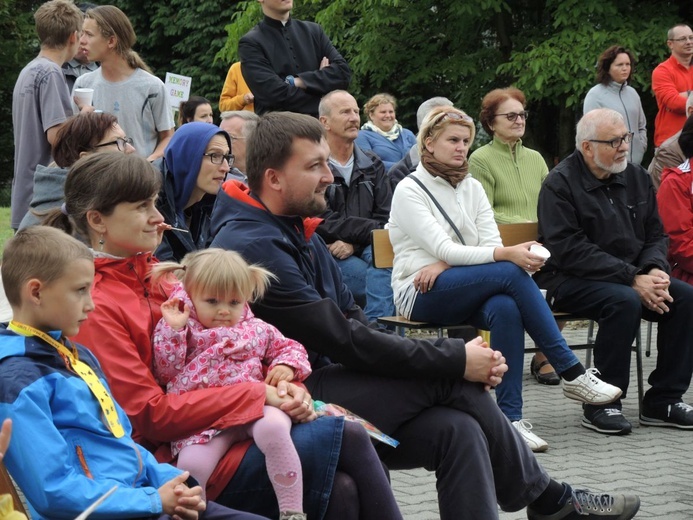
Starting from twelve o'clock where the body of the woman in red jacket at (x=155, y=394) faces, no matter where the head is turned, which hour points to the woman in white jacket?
The woman in white jacket is roughly at 10 o'clock from the woman in red jacket.

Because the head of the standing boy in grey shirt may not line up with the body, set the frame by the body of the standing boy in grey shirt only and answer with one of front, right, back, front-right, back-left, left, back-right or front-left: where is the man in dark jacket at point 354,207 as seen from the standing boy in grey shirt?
front-right

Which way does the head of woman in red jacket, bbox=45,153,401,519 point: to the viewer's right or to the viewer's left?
to the viewer's right

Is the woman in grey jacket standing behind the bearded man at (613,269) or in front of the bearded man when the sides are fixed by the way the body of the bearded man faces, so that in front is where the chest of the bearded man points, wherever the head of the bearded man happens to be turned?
behind

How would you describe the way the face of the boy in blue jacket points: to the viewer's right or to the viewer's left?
to the viewer's right

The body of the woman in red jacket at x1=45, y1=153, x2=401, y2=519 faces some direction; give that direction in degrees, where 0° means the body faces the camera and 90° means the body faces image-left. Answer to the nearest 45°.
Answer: approximately 270°

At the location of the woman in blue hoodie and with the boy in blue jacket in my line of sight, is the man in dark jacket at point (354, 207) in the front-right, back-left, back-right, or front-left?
back-left

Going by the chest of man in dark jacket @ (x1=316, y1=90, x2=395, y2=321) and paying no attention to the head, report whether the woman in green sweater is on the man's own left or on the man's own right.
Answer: on the man's own left

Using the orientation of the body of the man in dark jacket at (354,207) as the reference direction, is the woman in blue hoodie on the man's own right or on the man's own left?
on the man's own right
